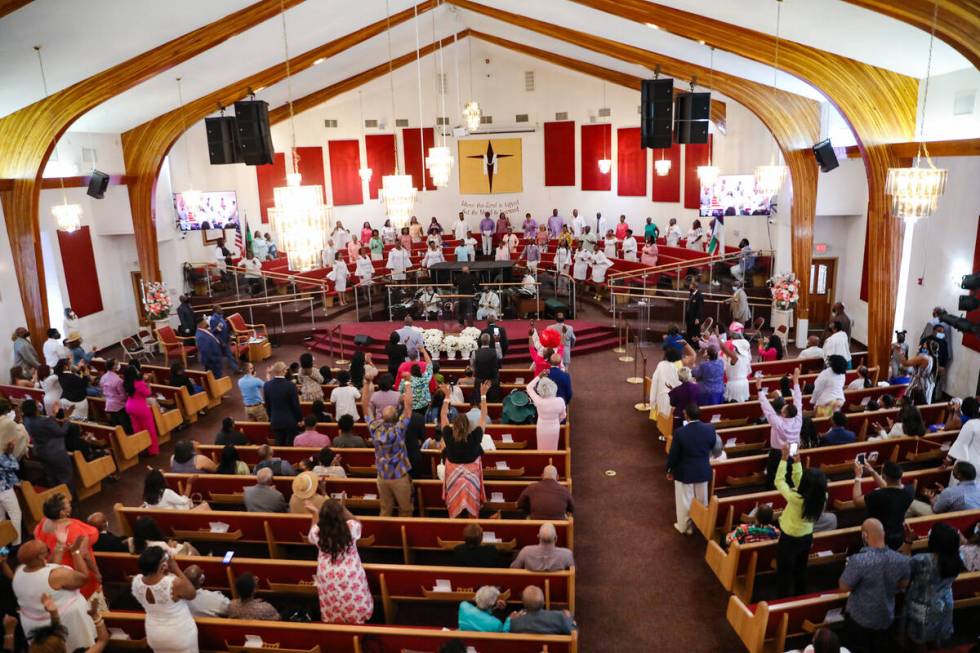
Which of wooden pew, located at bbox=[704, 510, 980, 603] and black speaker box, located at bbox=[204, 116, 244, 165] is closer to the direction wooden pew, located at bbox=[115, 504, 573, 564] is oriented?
the black speaker box

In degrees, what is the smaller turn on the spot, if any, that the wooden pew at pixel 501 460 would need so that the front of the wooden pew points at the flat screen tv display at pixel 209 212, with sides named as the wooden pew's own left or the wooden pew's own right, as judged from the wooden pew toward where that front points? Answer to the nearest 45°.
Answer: approximately 45° to the wooden pew's own left

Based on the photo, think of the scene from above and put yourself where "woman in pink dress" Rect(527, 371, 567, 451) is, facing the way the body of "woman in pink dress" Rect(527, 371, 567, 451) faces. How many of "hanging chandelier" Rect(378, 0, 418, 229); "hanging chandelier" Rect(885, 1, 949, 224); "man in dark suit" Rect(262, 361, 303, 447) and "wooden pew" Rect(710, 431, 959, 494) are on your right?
2

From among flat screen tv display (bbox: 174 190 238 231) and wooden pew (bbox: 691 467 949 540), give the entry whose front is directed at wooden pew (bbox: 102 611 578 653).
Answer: the flat screen tv display

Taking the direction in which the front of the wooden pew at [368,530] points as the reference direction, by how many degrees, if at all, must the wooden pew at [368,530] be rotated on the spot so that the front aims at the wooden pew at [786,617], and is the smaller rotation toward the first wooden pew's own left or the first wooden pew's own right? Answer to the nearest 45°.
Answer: approximately 135° to the first wooden pew's own right

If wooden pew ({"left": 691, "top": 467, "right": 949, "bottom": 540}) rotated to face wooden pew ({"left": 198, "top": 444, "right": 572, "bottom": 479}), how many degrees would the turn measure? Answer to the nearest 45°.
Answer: approximately 45° to its left

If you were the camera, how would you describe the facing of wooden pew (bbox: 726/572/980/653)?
facing away from the viewer and to the left of the viewer

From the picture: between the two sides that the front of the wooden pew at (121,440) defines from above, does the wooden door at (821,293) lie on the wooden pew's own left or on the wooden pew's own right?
on the wooden pew's own right

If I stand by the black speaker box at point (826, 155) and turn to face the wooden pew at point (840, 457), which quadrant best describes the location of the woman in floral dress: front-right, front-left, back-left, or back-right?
front-right

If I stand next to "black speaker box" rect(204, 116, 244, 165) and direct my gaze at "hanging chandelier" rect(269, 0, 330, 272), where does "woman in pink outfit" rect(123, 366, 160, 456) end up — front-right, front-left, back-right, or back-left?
front-right

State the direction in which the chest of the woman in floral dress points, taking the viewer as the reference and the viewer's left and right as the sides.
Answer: facing away from the viewer

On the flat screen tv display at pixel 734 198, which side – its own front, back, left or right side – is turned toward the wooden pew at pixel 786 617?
front

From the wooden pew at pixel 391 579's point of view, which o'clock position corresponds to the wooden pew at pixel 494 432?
the wooden pew at pixel 494 432 is roughly at 1 o'clock from the wooden pew at pixel 391 579.

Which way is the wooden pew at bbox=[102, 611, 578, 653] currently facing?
away from the camera

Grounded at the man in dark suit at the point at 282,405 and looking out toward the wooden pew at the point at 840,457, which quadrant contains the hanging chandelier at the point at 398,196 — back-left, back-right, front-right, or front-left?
front-left

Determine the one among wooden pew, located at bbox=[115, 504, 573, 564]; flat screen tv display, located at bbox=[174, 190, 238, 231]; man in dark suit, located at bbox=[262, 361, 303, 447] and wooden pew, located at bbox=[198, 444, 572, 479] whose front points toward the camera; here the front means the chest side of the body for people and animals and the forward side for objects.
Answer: the flat screen tv display

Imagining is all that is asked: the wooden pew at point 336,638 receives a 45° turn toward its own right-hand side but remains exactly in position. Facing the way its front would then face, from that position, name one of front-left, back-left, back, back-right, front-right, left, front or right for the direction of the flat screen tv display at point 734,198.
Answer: front

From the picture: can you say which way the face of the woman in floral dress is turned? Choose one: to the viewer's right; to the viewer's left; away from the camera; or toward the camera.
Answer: away from the camera
